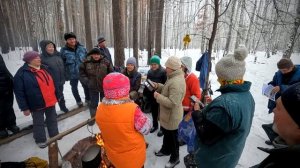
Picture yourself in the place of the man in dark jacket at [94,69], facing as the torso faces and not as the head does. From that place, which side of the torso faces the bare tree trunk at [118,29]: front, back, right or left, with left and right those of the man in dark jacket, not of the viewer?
back

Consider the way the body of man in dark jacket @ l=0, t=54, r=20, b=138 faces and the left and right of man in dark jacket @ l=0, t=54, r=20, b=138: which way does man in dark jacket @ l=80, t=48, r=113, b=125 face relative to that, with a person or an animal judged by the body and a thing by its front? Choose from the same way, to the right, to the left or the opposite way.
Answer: to the right

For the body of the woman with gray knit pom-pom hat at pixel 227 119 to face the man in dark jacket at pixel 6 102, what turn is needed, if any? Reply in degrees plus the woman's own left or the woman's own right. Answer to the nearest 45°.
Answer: approximately 45° to the woman's own left

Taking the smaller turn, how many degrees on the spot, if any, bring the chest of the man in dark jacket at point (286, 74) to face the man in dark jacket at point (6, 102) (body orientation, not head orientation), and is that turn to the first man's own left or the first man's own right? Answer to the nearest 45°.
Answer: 0° — they already face them

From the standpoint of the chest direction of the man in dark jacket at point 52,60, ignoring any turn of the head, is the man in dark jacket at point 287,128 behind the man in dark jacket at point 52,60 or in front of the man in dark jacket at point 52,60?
in front

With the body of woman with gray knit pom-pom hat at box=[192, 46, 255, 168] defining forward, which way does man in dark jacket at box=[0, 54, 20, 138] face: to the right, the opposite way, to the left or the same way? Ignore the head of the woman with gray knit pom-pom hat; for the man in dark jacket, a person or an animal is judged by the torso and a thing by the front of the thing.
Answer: to the right

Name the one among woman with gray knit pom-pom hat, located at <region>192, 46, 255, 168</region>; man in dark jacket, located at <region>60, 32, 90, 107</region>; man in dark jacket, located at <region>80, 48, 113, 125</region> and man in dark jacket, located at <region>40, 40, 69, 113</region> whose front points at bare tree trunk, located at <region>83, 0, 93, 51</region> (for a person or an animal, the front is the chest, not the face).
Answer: the woman with gray knit pom-pom hat

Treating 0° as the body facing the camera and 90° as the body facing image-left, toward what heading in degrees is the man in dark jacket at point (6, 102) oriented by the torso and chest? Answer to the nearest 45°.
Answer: approximately 270°
